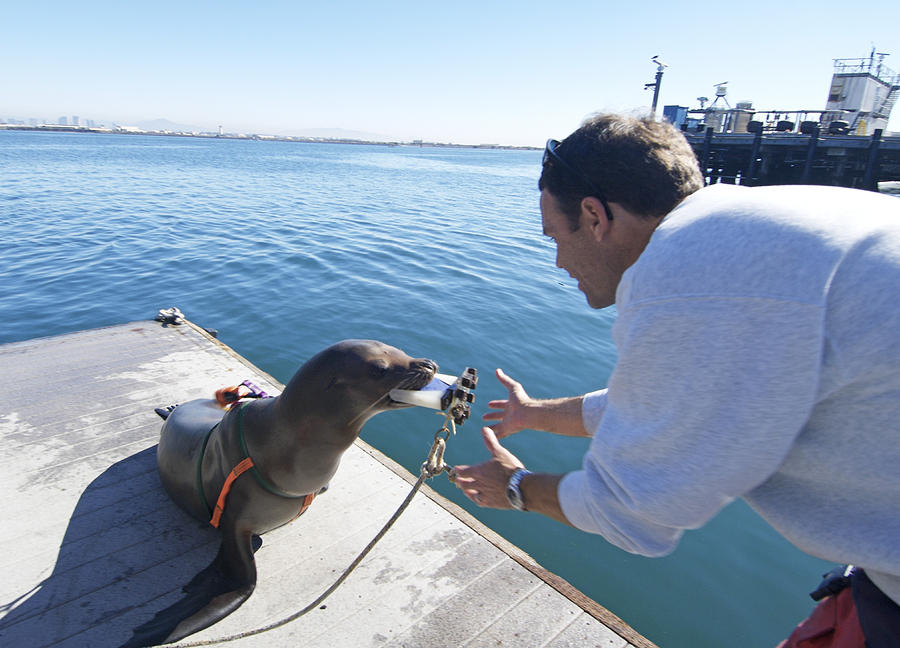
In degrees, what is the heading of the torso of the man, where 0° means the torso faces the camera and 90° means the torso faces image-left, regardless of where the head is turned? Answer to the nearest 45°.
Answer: approximately 90°

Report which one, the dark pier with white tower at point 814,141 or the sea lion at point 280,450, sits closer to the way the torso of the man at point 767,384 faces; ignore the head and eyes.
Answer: the sea lion

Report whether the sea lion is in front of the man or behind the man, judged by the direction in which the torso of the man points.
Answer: in front

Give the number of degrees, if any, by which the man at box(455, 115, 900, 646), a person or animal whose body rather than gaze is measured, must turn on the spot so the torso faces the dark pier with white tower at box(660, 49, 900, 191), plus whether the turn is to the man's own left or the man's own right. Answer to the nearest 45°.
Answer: approximately 90° to the man's own right

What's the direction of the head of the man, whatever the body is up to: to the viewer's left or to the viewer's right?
to the viewer's left
